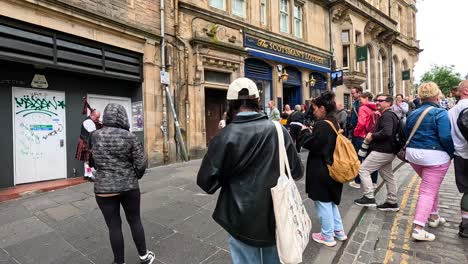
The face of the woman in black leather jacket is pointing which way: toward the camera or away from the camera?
away from the camera

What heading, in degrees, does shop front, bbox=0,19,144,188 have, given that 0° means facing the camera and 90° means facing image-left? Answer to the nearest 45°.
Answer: approximately 315°

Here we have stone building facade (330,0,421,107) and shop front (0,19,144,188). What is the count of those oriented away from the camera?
0
